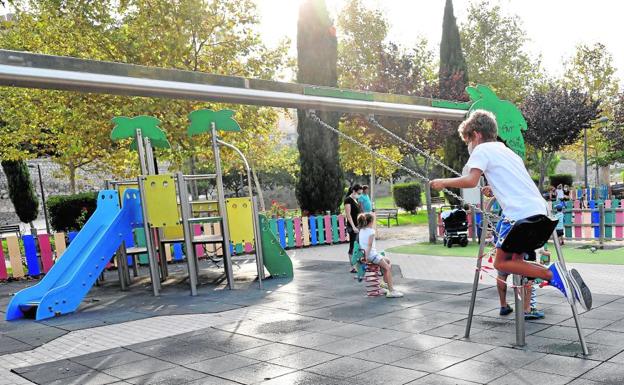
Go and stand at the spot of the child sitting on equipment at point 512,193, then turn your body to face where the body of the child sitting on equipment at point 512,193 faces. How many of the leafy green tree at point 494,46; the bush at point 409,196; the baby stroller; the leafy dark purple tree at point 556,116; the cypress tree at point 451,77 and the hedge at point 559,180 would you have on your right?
6

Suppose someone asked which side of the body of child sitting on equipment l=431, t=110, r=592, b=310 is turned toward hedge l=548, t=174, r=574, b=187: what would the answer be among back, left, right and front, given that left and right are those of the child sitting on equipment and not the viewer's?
right

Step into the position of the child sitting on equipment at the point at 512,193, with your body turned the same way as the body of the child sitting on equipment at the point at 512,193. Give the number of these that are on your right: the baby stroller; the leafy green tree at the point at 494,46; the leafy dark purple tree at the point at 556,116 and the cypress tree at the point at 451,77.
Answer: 4

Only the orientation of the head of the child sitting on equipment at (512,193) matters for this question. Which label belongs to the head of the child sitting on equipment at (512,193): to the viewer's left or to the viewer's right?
to the viewer's left

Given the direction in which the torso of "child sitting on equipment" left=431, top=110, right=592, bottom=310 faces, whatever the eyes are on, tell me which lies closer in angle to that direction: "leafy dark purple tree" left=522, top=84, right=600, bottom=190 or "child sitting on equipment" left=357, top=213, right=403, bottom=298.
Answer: the child sitting on equipment

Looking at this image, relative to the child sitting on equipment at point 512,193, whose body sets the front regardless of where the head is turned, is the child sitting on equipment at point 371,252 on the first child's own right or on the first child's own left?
on the first child's own right

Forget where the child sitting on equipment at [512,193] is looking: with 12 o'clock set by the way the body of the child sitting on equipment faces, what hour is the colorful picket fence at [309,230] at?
The colorful picket fence is roughly at 2 o'clock from the child sitting on equipment.

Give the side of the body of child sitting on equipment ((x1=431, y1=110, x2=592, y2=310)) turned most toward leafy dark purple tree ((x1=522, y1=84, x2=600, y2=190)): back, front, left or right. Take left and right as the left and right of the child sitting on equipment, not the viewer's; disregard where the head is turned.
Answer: right

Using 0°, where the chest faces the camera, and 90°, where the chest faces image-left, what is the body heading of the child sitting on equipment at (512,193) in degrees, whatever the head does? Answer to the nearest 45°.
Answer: approximately 90°

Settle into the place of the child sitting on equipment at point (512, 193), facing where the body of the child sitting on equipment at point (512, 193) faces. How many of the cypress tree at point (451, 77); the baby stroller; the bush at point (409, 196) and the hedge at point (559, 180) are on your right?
4

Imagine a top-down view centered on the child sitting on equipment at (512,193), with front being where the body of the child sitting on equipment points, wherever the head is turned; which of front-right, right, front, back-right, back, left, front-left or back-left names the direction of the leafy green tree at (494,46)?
right

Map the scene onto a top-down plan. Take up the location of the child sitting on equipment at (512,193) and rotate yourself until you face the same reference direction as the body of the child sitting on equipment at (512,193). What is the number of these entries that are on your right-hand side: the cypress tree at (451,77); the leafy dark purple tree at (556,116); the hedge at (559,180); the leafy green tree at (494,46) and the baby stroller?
5

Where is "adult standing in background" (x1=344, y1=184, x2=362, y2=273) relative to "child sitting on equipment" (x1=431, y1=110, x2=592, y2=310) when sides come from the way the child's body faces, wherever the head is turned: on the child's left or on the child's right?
on the child's right

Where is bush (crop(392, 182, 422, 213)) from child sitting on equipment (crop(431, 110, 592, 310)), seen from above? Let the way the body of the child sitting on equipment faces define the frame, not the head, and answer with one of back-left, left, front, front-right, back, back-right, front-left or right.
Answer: right

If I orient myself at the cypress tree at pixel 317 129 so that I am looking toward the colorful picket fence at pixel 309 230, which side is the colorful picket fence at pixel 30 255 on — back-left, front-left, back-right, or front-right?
front-right

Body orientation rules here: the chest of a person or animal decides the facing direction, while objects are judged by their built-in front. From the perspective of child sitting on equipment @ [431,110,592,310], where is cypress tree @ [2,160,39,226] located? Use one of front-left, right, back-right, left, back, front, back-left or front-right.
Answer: front-right
